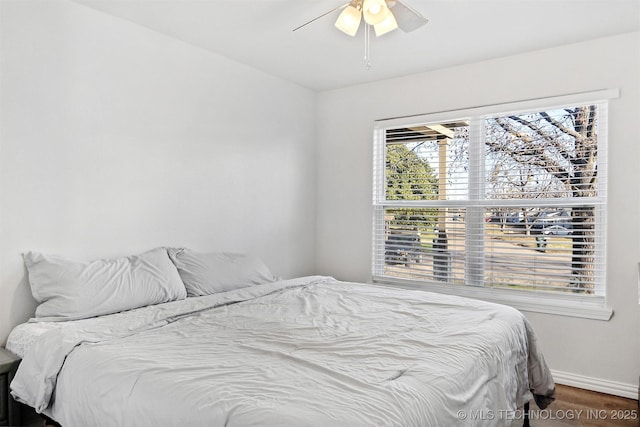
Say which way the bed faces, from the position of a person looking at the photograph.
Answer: facing the viewer and to the right of the viewer

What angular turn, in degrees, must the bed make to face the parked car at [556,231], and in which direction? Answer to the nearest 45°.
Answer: approximately 90° to its left

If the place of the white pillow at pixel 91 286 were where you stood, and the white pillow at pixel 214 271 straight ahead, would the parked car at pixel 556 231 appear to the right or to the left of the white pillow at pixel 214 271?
right

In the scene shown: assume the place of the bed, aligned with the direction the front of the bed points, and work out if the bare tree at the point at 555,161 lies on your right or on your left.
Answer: on your left

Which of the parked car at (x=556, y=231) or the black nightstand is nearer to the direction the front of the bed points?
the parked car

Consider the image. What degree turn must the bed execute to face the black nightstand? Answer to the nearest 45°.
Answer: approximately 135° to its right
